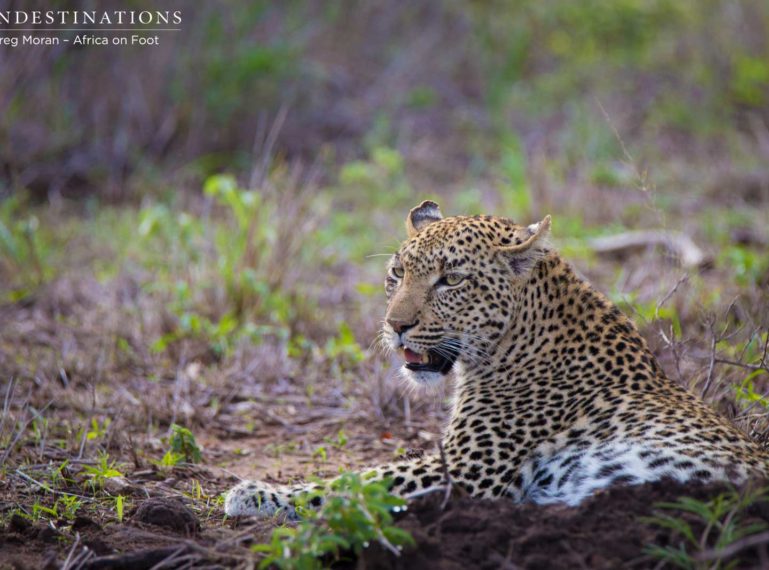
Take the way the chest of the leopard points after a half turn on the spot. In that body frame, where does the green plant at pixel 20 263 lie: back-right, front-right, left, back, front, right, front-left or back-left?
back-left

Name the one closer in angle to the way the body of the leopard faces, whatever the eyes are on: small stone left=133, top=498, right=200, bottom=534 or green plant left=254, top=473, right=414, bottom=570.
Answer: the small stone

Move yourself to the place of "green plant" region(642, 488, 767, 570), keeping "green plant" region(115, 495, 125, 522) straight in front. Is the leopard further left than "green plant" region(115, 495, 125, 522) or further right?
right

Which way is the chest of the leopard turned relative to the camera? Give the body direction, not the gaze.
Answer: to the viewer's left

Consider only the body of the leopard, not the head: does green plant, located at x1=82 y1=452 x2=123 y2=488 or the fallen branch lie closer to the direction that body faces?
the green plant

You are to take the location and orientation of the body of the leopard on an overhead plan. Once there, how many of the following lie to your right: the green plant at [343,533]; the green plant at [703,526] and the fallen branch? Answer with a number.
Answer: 1

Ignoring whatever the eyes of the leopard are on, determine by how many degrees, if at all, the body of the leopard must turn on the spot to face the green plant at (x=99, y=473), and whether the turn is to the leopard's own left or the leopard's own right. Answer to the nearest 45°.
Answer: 0° — it already faces it

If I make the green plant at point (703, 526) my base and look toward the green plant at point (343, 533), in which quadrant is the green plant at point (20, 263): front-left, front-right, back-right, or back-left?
front-right

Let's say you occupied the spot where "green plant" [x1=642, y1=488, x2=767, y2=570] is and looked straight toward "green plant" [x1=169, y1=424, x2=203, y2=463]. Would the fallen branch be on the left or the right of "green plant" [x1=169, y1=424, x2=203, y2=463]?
right

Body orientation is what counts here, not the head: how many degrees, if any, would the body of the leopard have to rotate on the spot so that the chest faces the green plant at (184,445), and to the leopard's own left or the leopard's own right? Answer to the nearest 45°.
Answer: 0° — it already faces it
